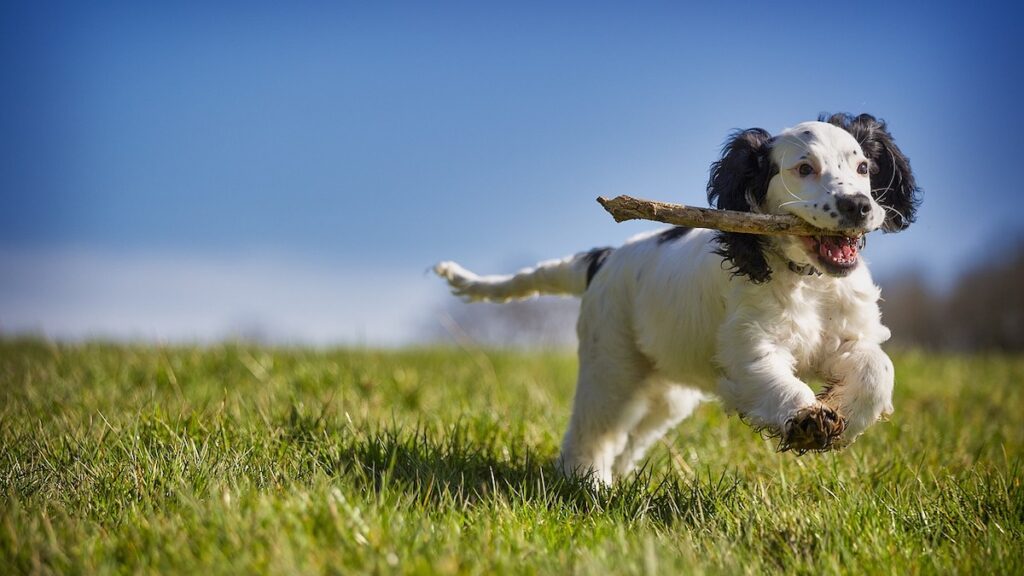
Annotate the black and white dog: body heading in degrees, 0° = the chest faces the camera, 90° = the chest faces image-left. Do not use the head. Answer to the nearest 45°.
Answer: approximately 315°
